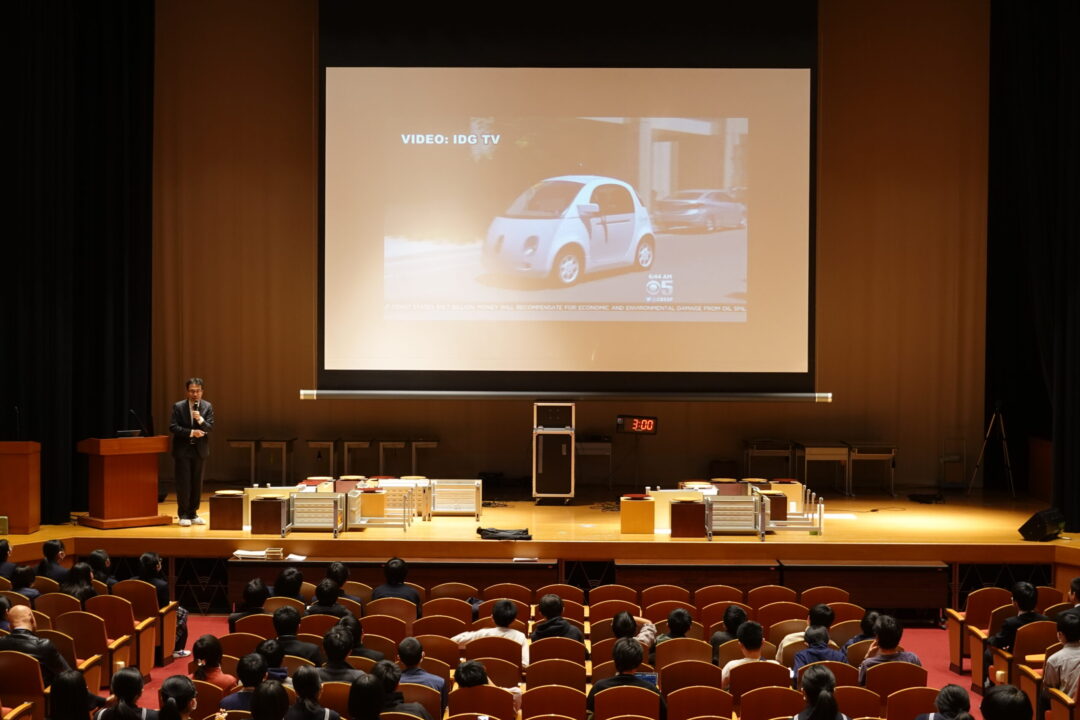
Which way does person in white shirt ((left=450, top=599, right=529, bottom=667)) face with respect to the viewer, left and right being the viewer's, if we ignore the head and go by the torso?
facing away from the viewer

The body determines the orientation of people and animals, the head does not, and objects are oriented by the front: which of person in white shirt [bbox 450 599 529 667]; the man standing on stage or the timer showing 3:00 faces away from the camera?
the person in white shirt

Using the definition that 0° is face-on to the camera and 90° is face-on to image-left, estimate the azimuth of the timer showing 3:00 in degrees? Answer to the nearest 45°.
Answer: approximately 0°

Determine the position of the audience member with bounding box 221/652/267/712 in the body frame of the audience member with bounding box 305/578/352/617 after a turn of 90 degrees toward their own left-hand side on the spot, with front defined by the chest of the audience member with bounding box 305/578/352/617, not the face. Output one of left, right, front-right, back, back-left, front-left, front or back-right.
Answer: left

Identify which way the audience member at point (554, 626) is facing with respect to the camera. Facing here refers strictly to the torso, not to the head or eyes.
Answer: away from the camera

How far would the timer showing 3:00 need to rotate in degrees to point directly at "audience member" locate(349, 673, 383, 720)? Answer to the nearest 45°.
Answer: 0° — it already faces them

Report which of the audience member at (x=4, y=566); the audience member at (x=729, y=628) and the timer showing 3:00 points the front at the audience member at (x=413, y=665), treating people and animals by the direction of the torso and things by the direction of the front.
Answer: the timer showing 3:00

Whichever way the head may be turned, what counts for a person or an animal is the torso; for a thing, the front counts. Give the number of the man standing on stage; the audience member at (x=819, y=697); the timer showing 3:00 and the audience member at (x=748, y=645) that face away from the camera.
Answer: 2

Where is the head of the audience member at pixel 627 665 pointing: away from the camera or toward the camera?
away from the camera

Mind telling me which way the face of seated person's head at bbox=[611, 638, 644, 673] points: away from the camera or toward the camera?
away from the camera

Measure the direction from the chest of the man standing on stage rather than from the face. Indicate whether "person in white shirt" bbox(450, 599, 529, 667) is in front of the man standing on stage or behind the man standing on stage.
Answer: in front

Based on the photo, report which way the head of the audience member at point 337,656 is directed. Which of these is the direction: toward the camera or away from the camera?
away from the camera

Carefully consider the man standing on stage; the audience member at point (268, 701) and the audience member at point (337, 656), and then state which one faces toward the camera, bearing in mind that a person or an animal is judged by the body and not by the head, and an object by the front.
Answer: the man standing on stage

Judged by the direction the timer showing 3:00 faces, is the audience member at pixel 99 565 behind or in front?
in front

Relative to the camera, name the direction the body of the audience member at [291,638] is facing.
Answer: away from the camera

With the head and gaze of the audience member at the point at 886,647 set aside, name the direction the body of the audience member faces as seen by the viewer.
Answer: away from the camera
